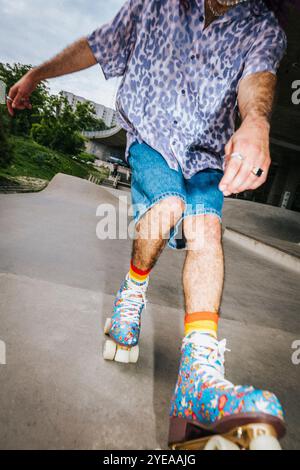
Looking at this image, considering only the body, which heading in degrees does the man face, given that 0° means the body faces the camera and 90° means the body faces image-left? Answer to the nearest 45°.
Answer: approximately 0°

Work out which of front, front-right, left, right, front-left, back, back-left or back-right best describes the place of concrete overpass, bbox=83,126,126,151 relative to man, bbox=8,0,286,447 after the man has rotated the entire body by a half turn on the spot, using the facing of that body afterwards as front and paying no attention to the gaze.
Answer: front

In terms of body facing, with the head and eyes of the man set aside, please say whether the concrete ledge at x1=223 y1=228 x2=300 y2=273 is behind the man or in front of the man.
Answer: behind
